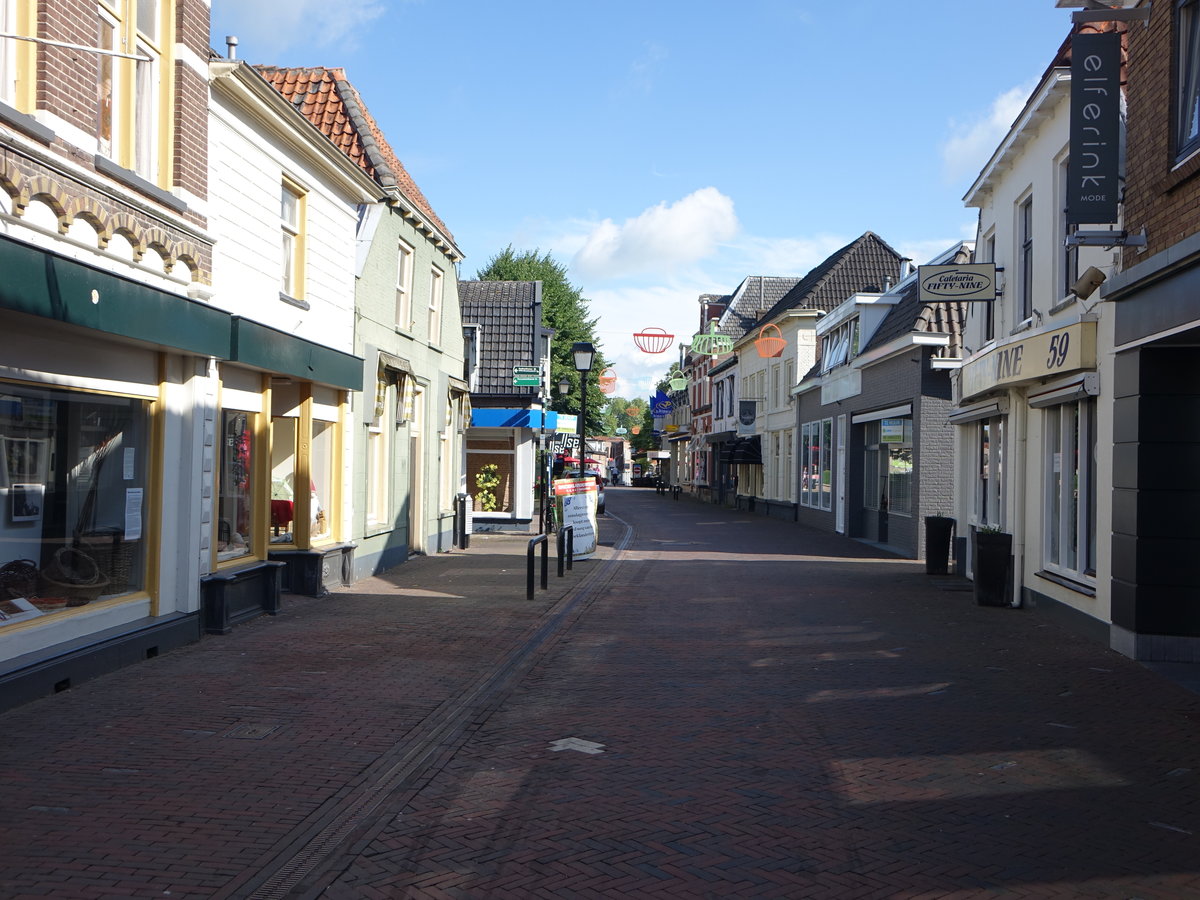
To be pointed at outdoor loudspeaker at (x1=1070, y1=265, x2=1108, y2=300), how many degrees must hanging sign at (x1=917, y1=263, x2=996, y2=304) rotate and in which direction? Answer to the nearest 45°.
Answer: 0° — it already faces it

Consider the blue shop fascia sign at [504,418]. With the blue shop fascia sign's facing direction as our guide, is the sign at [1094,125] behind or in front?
in front

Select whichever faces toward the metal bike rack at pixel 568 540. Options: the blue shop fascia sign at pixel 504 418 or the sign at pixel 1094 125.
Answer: the blue shop fascia sign

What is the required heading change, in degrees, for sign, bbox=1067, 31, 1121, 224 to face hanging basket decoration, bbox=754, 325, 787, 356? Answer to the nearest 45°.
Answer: approximately 180°

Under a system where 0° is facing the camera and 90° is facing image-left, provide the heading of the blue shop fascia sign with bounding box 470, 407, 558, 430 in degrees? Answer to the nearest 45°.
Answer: approximately 0°

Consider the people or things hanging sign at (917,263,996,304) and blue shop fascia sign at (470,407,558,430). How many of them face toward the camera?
2

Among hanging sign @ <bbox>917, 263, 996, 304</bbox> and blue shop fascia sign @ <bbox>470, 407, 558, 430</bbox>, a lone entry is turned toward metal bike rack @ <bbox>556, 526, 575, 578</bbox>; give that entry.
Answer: the blue shop fascia sign

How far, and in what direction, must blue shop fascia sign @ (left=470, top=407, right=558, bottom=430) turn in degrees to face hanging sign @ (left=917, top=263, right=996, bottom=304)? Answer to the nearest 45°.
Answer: approximately 45° to its left

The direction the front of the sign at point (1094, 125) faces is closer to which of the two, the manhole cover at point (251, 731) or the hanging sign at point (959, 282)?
the manhole cover

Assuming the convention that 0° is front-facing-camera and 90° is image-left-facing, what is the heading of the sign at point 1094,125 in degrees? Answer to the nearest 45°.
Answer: approximately 0°

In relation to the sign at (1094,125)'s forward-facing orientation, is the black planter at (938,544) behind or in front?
behind

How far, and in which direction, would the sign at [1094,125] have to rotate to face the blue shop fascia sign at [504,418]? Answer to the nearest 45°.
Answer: approximately 135° to its right
